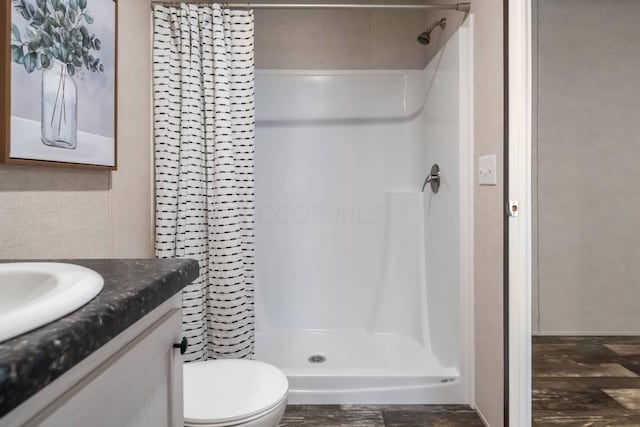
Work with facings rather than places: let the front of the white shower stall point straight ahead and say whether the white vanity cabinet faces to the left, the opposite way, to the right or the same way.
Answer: to the left

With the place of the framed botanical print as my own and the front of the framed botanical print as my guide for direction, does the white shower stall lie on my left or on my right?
on my left

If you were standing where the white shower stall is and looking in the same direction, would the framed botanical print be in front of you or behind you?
in front

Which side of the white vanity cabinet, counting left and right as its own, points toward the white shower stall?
left

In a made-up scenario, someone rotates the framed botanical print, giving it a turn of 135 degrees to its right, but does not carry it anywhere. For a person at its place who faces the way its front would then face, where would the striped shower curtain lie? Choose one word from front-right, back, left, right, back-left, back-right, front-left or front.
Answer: back-right

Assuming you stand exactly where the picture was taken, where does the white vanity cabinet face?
facing the viewer and to the right of the viewer

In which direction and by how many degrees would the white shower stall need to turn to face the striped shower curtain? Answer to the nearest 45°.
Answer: approximately 45° to its right

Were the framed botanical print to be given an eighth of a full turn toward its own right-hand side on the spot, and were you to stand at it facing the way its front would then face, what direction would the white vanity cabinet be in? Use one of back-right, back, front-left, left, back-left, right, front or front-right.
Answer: front

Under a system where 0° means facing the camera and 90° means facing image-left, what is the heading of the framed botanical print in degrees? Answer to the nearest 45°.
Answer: approximately 315°

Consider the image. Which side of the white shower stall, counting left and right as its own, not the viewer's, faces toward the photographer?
front

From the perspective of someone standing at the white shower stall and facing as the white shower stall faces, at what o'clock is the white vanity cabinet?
The white vanity cabinet is roughly at 12 o'clock from the white shower stall.
